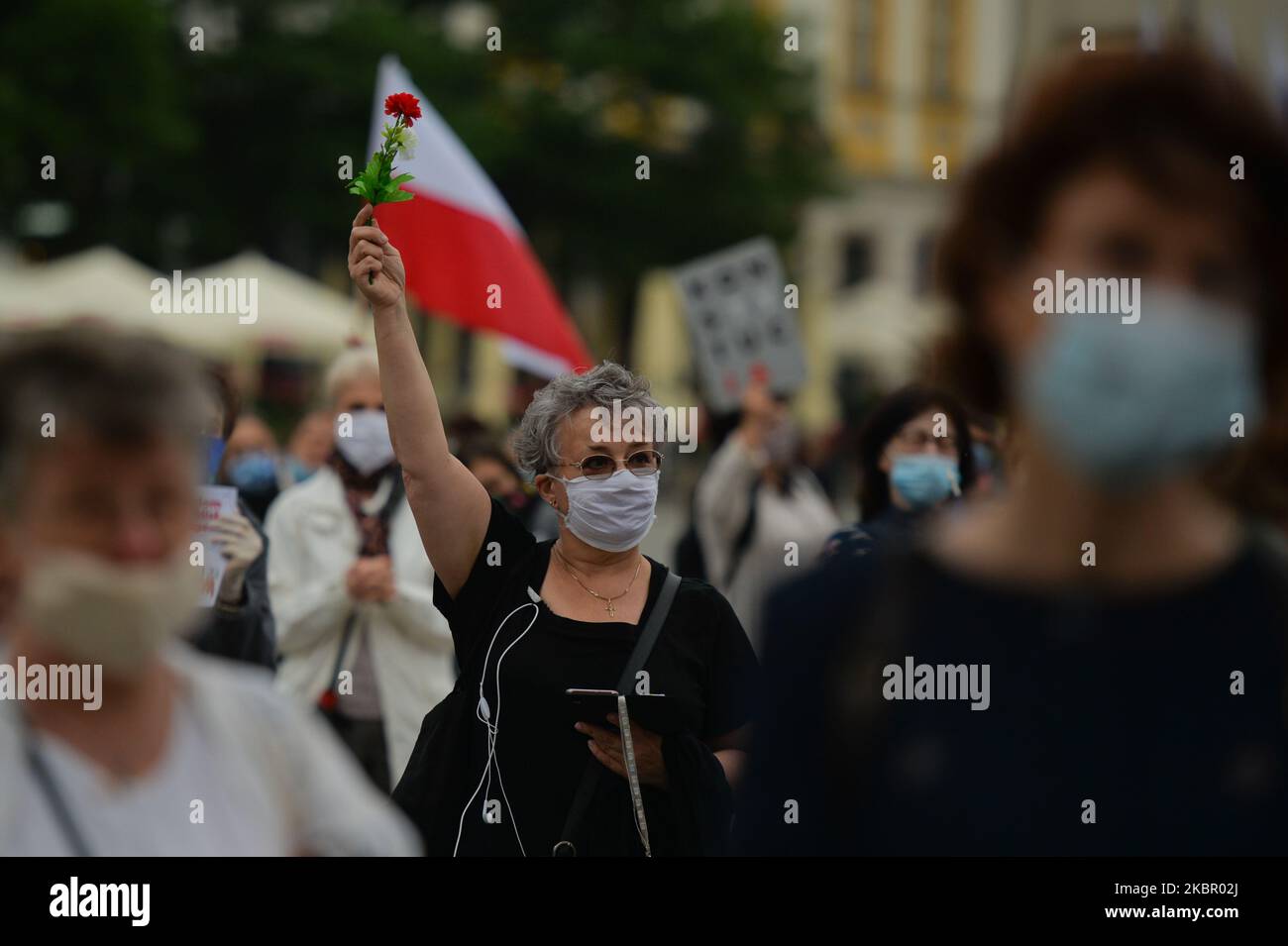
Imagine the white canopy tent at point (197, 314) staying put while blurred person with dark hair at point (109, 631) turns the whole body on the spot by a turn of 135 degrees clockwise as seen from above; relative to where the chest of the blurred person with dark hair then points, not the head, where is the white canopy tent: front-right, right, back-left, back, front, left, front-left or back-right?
front-right

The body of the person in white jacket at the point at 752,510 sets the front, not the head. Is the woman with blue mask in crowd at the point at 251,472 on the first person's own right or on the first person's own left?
on the first person's own right

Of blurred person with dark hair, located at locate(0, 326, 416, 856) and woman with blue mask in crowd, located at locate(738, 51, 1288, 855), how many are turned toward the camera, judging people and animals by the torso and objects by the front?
2

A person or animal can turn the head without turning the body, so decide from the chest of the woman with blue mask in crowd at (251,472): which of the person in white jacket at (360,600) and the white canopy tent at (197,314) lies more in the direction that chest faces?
the person in white jacket

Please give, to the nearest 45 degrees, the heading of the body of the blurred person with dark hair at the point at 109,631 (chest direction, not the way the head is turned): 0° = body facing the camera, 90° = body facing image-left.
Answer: approximately 0°

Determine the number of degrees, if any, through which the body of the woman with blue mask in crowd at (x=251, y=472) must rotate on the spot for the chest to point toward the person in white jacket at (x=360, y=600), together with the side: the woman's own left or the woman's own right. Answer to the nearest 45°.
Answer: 0° — they already face them

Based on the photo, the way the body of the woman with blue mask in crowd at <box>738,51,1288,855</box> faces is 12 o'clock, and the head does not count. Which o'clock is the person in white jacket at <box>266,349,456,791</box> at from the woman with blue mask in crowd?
The person in white jacket is roughly at 5 o'clock from the woman with blue mask in crowd.

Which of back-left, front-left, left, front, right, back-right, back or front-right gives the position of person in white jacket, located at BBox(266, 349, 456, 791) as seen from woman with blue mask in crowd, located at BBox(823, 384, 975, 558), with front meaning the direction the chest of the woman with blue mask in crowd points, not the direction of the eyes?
back-right

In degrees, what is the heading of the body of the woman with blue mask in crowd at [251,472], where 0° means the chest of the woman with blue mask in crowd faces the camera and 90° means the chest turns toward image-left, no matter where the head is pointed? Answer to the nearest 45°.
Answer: approximately 0°
